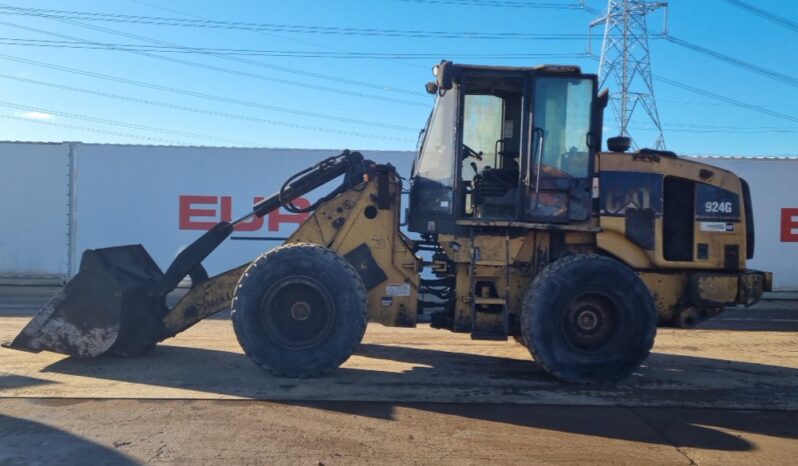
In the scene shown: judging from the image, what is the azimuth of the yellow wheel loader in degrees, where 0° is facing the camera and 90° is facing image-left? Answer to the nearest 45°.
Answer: approximately 90°
